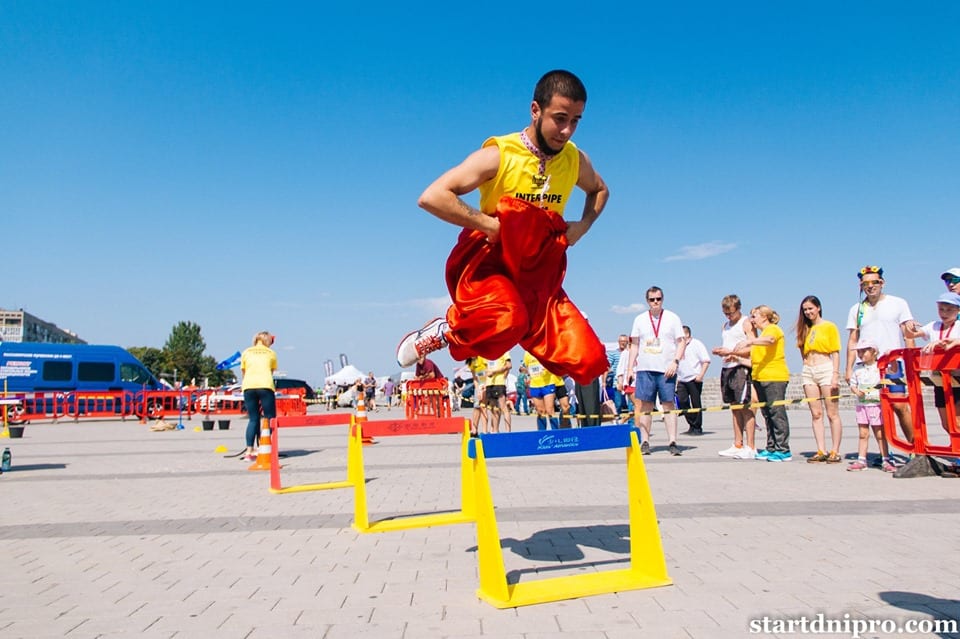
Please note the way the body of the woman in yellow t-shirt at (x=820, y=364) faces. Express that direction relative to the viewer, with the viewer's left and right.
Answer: facing the viewer and to the left of the viewer

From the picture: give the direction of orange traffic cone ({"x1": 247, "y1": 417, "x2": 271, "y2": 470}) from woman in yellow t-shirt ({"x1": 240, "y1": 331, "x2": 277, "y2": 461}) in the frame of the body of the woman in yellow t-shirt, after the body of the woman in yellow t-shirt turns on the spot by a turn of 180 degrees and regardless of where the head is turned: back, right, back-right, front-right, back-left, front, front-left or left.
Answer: front

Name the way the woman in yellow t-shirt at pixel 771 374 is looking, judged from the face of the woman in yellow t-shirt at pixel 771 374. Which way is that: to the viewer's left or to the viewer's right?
to the viewer's left

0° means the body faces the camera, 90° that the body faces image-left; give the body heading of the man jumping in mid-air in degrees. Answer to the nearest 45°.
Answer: approximately 315°

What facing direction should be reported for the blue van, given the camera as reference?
facing to the right of the viewer

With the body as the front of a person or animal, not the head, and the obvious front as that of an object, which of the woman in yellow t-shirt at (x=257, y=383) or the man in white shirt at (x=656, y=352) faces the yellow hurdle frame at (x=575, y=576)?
the man in white shirt

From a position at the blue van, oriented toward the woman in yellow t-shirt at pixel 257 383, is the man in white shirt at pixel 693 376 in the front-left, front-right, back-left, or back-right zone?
front-left

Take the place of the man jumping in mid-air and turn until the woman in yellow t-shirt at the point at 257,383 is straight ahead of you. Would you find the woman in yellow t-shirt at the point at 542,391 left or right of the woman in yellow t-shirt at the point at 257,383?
right

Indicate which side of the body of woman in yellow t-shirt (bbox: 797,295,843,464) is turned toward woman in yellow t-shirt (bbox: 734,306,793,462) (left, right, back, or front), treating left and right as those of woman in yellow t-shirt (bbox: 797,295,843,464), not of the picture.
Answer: right

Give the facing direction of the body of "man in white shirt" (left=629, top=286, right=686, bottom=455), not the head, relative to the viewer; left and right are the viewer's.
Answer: facing the viewer

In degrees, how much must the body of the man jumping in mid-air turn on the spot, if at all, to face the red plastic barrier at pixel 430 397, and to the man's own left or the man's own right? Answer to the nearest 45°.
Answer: approximately 135° to the man's own left

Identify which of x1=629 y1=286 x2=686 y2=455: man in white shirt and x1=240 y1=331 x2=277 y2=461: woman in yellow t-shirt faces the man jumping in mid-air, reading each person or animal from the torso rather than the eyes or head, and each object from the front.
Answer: the man in white shirt

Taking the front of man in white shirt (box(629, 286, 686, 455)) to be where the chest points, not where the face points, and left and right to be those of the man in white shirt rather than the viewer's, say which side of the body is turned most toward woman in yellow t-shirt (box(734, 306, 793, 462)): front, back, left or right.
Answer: left

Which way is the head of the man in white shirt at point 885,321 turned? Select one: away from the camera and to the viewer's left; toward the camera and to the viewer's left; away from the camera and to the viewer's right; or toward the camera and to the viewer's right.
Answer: toward the camera and to the viewer's left

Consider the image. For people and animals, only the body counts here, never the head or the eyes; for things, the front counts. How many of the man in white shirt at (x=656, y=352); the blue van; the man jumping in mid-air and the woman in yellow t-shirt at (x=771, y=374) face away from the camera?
0

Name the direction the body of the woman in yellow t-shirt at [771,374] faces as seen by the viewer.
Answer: to the viewer's left

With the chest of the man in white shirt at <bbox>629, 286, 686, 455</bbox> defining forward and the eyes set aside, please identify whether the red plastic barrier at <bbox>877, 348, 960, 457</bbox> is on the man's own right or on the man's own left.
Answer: on the man's own left

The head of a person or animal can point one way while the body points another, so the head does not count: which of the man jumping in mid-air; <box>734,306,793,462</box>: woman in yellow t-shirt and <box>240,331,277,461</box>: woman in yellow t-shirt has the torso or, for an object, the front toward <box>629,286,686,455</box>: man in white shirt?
<box>734,306,793,462</box>: woman in yellow t-shirt
